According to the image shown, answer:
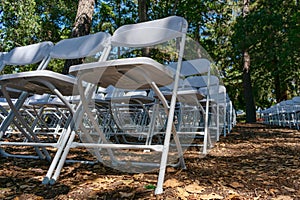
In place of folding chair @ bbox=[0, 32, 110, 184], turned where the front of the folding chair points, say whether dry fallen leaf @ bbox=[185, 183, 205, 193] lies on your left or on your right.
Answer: on your left

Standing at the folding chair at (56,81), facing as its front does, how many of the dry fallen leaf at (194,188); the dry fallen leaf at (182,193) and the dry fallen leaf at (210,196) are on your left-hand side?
3

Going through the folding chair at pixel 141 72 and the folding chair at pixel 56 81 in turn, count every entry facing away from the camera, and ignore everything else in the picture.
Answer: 0

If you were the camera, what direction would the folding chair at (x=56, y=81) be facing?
facing the viewer and to the left of the viewer

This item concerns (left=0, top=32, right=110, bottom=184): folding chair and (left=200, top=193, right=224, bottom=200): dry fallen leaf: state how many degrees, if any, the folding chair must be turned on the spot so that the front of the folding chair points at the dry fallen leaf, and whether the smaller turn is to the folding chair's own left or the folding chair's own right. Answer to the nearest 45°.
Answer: approximately 90° to the folding chair's own left
